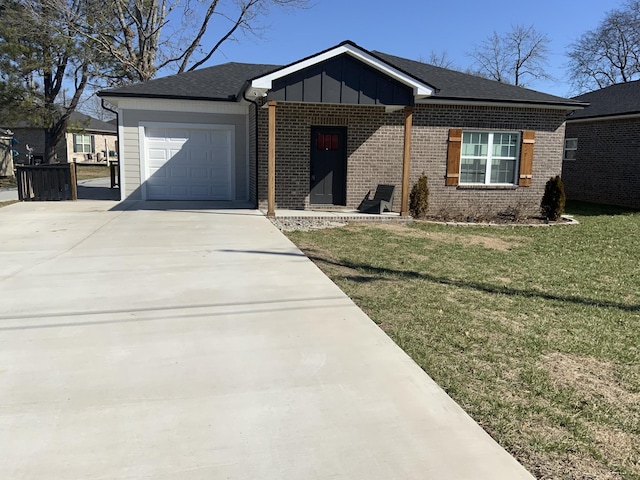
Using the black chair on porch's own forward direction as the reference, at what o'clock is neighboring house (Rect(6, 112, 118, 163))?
The neighboring house is roughly at 3 o'clock from the black chair on porch.

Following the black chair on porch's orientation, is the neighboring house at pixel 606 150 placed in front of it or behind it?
behind

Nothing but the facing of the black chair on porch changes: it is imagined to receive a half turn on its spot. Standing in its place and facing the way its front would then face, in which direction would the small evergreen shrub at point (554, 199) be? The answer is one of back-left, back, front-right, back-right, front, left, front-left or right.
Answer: front-right

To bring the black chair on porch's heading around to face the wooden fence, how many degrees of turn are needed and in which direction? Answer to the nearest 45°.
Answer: approximately 45° to its right

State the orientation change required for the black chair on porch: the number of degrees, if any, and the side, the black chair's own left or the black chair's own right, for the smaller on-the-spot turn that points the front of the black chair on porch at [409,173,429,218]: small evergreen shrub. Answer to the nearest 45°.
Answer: approximately 135° to the black chair's own left

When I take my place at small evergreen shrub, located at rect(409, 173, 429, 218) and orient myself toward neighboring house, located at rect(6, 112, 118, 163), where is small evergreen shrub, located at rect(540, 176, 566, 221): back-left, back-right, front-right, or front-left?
back-right

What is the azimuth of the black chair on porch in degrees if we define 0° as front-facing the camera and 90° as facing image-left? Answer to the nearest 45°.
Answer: approximately 45°

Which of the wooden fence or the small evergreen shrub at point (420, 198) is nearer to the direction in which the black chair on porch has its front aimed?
the wooden fence
